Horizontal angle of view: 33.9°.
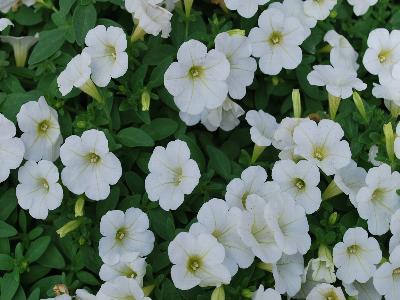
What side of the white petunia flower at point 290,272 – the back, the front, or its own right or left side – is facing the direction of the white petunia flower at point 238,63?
back

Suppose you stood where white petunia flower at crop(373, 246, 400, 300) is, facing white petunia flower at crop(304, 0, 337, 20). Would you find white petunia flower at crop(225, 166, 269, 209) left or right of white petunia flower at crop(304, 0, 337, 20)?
left

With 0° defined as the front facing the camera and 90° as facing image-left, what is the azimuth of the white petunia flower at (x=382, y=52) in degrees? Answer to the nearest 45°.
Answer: approximately 0°

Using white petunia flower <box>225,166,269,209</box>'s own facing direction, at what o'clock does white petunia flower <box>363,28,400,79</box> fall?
white petunia flower <box>363,28,400,79</box> is roughly at 7 o'clock from white petunia flower <box>225,166,269,209</box>.
